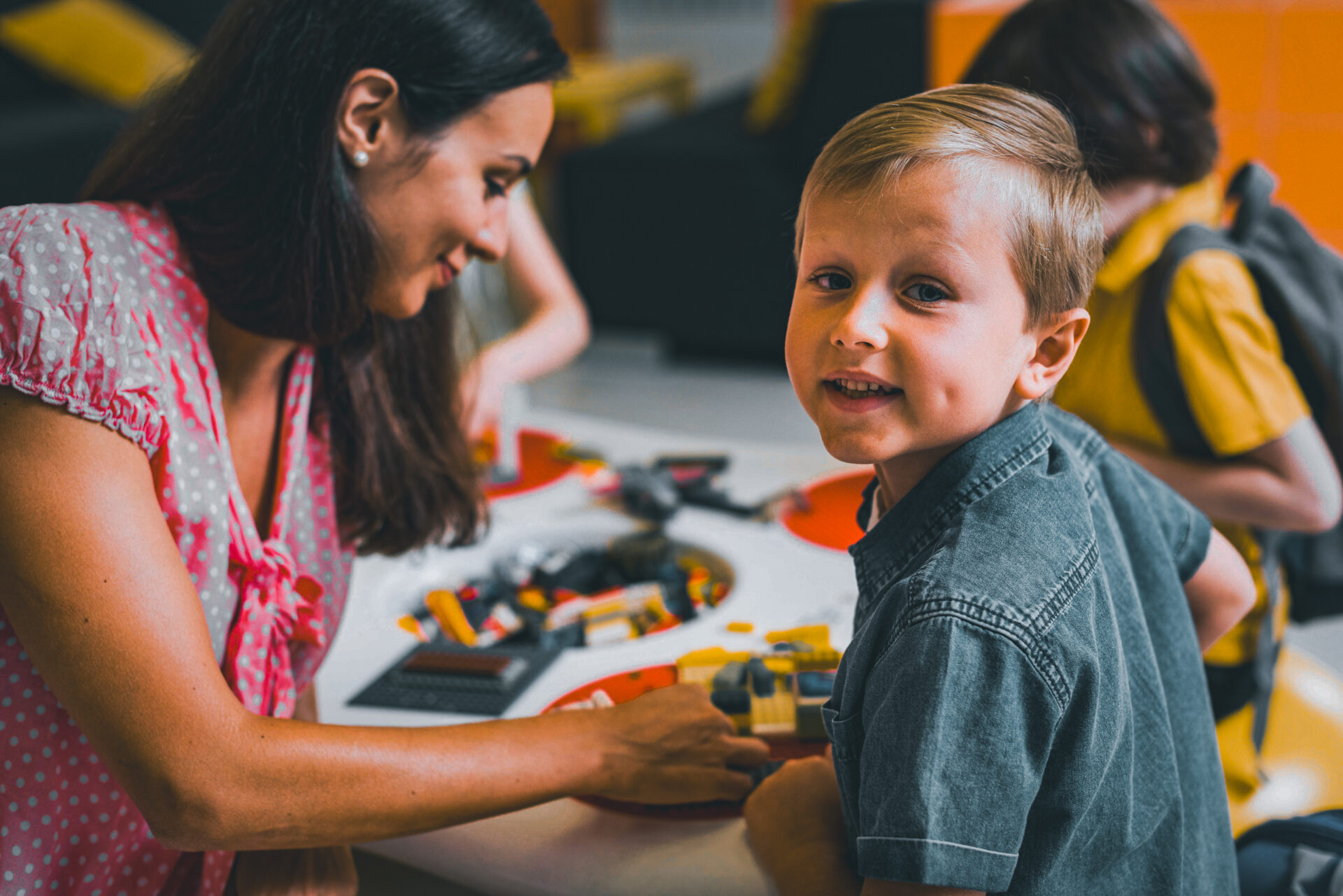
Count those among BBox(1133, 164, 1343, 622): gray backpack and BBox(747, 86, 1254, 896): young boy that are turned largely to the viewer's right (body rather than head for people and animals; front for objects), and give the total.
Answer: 1

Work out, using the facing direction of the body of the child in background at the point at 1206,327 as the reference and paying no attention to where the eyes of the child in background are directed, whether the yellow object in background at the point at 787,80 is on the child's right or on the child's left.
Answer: on the child's right

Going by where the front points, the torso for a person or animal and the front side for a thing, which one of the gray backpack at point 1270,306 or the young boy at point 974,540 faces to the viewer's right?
the gray backpack

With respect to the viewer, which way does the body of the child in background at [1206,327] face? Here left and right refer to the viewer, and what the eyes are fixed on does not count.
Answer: facing to the left of the viewer

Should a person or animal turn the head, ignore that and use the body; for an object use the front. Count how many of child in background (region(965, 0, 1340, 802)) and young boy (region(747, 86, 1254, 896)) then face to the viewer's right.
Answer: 0

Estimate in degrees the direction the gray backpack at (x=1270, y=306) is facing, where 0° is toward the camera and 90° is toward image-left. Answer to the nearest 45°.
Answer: approximately 270°

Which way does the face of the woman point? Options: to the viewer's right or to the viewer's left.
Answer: to the viewer's right

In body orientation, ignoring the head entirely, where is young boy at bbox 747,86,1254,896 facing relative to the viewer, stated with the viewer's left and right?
facing away from the viewer and to the left of the viewer

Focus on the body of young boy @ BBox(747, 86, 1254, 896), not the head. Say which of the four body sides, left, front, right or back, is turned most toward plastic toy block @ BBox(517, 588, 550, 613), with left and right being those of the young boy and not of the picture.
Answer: front

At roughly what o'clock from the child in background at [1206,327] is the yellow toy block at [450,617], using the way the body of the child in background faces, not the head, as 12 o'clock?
The yellow toy block is roughly at 11 o'clock from the child in background.
